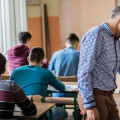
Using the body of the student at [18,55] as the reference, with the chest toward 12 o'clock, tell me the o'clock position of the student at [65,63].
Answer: the student at [65,63] is roughly at 2 o'clock from the student at [18,55].

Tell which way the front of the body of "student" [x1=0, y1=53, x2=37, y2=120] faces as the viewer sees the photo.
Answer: away from the camera

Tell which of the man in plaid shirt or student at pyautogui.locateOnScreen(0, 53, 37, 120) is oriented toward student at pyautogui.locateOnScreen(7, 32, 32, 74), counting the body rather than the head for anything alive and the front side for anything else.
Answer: student at pyautogui.locateOnScreen(0, 53, 37, 120)

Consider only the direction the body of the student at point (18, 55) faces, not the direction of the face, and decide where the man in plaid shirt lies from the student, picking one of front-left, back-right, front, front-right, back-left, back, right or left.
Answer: back-right

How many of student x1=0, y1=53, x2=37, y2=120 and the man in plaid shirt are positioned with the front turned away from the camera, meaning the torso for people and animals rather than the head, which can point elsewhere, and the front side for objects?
1

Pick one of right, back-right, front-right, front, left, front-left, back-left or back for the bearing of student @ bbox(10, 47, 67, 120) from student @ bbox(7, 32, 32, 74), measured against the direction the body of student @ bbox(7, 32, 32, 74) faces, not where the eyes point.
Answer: back-right

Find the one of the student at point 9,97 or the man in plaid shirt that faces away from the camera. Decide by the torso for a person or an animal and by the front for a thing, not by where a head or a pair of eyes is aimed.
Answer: the student
